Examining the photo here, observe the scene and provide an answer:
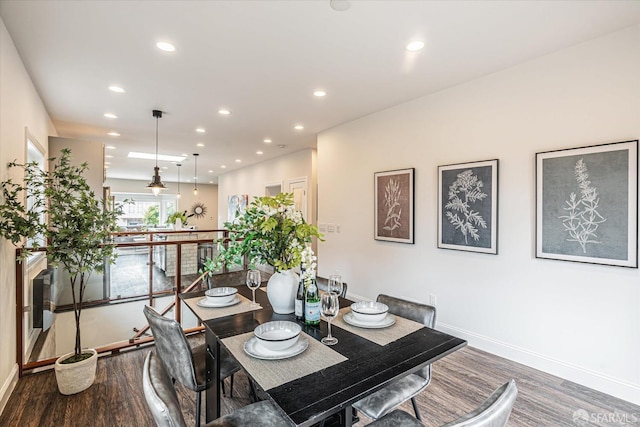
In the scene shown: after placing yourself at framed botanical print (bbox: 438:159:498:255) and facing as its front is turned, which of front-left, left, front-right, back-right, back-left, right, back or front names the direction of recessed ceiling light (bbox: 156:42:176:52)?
front

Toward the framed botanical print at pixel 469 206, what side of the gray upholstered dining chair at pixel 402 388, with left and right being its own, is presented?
back

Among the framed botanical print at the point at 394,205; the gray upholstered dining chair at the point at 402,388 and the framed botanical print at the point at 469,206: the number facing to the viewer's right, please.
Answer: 0

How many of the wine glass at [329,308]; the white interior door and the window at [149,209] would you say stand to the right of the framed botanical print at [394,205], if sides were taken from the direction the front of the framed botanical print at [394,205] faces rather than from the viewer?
2

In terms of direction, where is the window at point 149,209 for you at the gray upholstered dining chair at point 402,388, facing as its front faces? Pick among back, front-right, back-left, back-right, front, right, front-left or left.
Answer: right

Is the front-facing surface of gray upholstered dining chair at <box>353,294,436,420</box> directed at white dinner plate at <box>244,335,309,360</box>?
yes

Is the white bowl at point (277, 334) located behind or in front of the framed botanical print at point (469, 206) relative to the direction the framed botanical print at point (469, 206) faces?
in front

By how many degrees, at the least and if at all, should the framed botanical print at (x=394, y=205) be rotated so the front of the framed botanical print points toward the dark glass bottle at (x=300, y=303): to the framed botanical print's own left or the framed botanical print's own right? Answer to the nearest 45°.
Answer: approximately 45° to the framed botanical print's own left

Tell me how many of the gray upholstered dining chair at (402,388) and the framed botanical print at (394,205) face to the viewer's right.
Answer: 0

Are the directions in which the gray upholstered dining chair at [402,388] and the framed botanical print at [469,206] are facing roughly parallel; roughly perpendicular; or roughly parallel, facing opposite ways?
roughly parallel

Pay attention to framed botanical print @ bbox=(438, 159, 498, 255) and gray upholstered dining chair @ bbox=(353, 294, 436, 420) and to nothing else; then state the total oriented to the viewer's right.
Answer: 0

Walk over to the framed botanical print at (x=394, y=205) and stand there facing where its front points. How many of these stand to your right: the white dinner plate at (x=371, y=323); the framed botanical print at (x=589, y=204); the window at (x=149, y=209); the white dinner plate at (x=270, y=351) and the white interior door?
2

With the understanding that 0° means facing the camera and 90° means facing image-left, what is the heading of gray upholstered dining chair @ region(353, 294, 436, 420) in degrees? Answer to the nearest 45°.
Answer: approximately 45°

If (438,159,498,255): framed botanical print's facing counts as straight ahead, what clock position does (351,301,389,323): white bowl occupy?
The white bowl is roughly at 11 o'clock from the framed botanical print.

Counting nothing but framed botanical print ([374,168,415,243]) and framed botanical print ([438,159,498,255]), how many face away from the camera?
0

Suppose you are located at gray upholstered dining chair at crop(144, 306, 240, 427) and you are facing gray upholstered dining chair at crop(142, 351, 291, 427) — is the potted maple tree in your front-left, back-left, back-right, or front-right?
back-right

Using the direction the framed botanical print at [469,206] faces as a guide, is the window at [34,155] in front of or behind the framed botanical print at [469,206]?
in front

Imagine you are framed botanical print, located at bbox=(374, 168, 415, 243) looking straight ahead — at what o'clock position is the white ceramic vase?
The white ceramic vase is roughly at 11 o'clock from the framed botanical print.

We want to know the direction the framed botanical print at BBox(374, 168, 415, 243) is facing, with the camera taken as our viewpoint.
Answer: facing the viewer and to the left of the viewer
